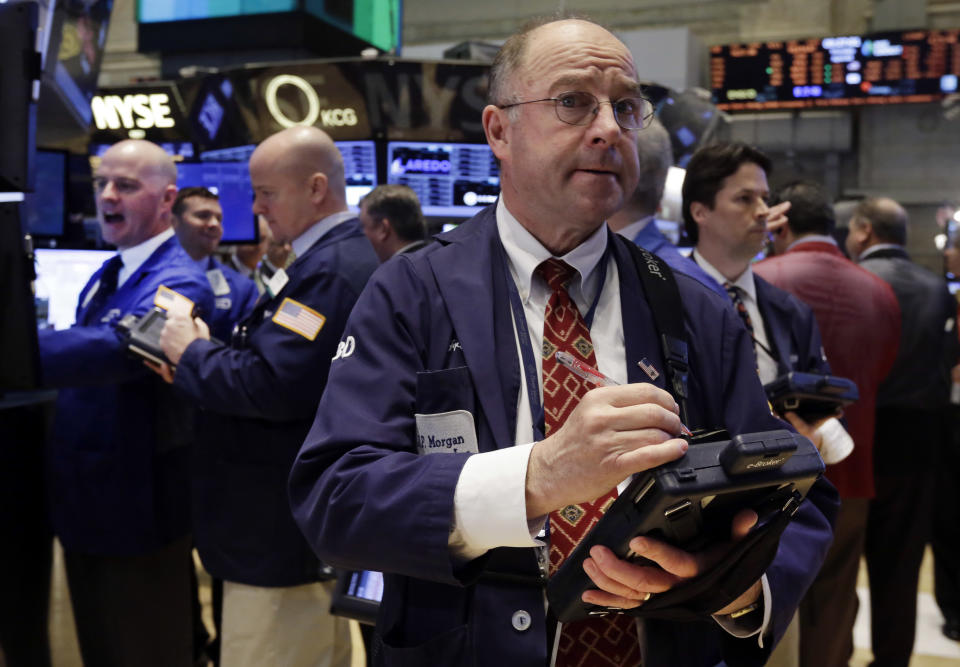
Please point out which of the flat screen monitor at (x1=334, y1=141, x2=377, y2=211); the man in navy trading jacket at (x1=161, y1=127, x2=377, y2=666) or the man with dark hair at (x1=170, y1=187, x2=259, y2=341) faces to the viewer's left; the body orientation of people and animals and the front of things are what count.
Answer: the man in navy trading jacket

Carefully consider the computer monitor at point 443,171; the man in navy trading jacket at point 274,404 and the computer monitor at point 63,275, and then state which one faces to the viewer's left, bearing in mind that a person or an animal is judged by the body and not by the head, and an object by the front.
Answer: the man in navy trading jacket

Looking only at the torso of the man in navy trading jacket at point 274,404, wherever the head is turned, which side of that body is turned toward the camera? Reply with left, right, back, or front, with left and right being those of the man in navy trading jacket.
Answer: left

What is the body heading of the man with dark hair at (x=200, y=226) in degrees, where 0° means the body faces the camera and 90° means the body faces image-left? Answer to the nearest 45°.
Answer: approximately 315°

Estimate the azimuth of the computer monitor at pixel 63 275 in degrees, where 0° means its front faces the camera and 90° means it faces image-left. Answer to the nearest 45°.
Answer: approximately 0°

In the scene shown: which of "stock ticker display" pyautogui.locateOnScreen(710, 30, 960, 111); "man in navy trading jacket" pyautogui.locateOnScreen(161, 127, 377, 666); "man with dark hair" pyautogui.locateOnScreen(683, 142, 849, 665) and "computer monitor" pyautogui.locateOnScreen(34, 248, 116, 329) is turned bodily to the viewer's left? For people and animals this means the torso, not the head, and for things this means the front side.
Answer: the man in navy trading jacket

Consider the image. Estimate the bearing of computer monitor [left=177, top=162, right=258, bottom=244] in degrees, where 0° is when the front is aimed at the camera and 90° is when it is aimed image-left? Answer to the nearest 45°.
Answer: approximately 0°

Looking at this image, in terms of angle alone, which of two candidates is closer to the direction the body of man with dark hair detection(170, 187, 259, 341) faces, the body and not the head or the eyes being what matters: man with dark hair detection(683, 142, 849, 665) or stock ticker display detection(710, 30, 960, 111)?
the man with dark hair

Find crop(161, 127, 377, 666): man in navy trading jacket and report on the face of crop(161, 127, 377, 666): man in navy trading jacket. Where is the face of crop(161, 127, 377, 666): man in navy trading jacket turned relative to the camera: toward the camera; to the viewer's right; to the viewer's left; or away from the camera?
to the viewer's left
